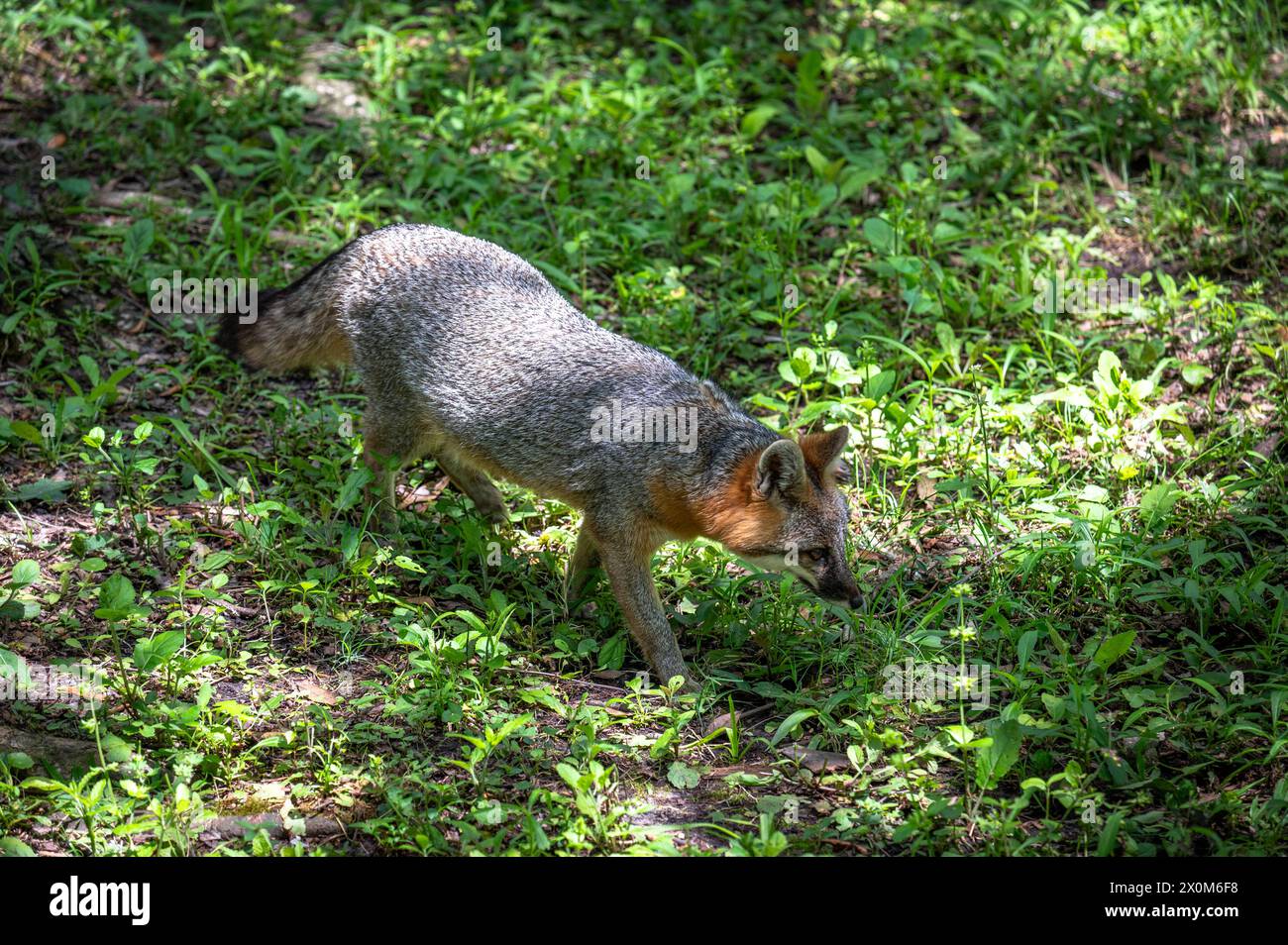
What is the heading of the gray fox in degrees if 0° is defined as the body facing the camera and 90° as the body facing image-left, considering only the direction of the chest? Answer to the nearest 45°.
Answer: approximately 315°
